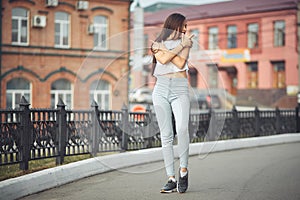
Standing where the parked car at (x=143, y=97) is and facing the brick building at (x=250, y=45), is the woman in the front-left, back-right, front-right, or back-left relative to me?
back-right

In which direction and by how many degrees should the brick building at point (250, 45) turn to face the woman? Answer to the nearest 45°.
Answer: approximately 45° to its left

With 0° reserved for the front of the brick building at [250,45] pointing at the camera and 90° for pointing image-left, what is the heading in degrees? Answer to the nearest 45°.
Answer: approximately 45°

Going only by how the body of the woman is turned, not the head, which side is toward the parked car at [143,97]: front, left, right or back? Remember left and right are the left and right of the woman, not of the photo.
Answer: back

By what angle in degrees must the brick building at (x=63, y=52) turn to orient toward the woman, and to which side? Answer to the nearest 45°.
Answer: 0° — it already faces them
